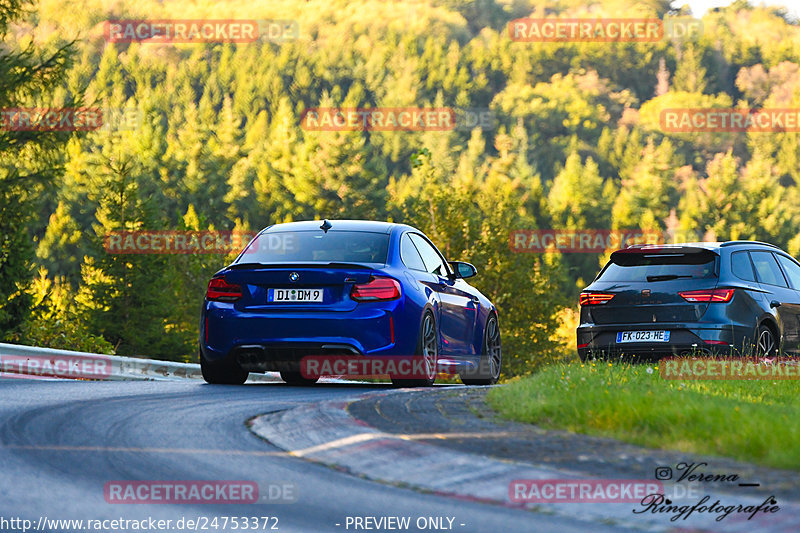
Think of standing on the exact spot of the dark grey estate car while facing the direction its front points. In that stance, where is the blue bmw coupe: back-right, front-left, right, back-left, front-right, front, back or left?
back

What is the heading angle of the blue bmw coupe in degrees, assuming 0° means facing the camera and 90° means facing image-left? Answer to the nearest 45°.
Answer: approximately 225°

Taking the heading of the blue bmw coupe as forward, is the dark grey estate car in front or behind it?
in front

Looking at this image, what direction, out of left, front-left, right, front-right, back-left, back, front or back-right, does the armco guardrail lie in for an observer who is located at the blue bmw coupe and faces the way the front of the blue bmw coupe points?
left

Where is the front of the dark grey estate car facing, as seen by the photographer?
facing away from the viewer and to the right of the viewer

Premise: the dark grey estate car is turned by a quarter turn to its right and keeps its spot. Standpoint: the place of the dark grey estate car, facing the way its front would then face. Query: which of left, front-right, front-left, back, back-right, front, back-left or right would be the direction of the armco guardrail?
back-right
